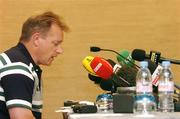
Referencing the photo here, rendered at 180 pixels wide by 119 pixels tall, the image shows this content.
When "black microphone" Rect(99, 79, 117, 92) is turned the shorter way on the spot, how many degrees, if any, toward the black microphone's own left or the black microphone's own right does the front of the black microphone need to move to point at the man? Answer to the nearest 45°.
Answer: approximately 45° to the black microphone's own left

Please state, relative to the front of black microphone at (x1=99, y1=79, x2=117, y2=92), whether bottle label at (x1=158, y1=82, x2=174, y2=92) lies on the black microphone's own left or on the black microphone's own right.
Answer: on the black microphone's own left

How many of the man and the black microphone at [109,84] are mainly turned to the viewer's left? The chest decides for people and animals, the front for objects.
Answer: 1

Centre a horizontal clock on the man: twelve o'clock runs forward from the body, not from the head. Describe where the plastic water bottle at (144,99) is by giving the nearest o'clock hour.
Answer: The plastic water bottle is roughly at 1 o'clock from the man.

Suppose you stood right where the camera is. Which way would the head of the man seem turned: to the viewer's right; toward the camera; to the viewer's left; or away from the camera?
to the viewer's right

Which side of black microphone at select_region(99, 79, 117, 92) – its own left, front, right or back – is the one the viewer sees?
left

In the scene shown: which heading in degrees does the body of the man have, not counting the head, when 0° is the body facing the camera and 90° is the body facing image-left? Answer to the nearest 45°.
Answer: approximately 270°

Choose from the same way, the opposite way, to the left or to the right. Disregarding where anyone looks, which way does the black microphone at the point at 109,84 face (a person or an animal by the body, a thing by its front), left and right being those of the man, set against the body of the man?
the opposite way
